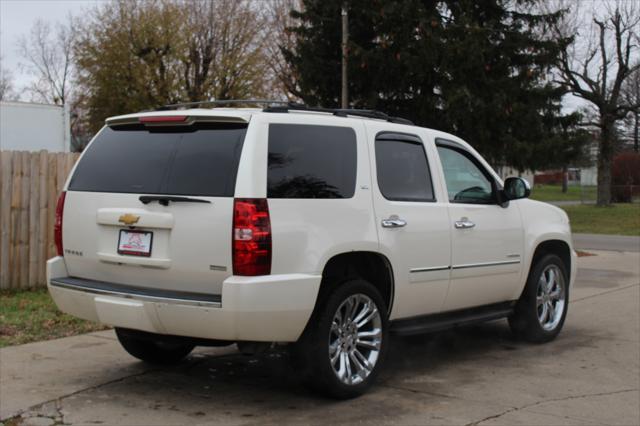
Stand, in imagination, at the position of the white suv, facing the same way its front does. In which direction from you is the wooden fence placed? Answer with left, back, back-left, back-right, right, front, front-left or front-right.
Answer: left

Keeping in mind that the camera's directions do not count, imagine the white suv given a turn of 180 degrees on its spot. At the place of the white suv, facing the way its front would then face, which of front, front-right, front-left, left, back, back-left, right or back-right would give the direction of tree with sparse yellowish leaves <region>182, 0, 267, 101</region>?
back-right

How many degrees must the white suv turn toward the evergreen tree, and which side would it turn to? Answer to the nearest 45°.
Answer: approximately 45° to its left

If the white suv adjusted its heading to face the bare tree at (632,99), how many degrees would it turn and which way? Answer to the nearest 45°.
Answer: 0° — it already faces it

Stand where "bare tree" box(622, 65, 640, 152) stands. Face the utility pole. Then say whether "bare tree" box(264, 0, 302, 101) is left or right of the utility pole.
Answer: right

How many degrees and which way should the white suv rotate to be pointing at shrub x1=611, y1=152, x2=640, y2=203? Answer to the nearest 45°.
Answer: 0° — it already faces it

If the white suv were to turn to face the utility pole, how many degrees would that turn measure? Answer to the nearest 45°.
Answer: approximately 45° to its left

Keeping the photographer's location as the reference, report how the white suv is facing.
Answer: facing away from the viewer and to the right of the viewer

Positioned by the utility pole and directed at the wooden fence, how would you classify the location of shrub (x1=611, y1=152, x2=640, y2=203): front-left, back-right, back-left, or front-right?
back-left

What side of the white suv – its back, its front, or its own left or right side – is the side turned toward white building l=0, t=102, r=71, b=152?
left

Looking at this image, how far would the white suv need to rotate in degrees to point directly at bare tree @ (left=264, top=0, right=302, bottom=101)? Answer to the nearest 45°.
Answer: approximately 45° to its left
